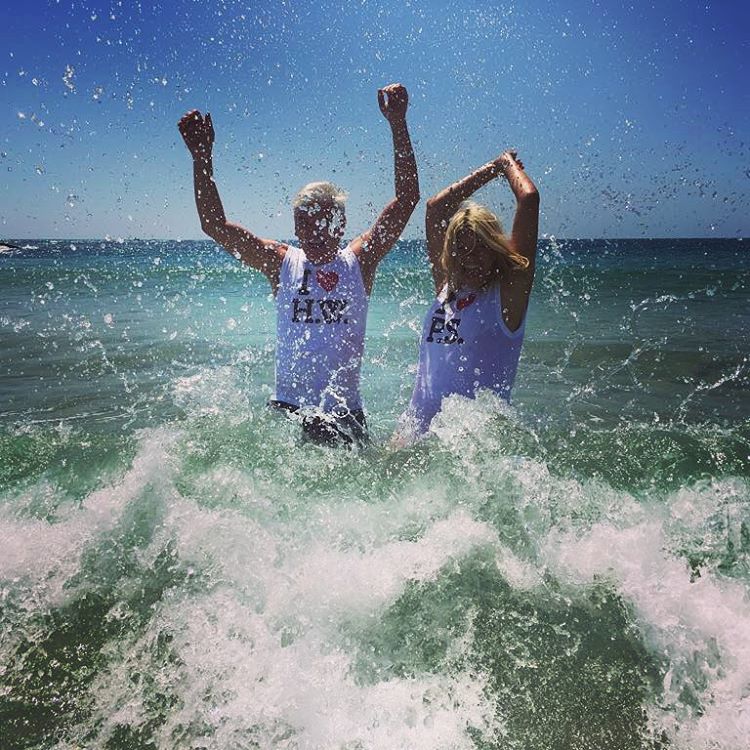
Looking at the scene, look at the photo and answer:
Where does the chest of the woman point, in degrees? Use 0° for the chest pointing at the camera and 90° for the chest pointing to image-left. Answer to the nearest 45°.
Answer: approximately 45°

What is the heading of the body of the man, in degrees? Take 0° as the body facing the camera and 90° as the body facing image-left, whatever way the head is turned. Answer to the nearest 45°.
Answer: approximately 0°
